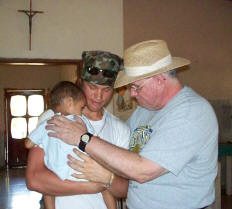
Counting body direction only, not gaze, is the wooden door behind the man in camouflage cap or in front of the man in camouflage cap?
behind

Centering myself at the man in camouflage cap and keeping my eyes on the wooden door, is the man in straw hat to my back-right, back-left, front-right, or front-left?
back-right

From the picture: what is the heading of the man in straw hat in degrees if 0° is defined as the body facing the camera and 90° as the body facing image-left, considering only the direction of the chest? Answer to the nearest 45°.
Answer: approximately 90°

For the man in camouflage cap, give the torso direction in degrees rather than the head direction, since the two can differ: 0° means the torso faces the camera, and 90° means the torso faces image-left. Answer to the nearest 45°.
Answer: approximately 0°

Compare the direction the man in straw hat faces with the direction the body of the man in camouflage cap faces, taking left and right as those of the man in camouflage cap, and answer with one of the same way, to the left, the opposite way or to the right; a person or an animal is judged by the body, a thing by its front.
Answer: to the right

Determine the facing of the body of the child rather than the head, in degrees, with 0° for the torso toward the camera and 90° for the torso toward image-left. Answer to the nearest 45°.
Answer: approximately 225°
